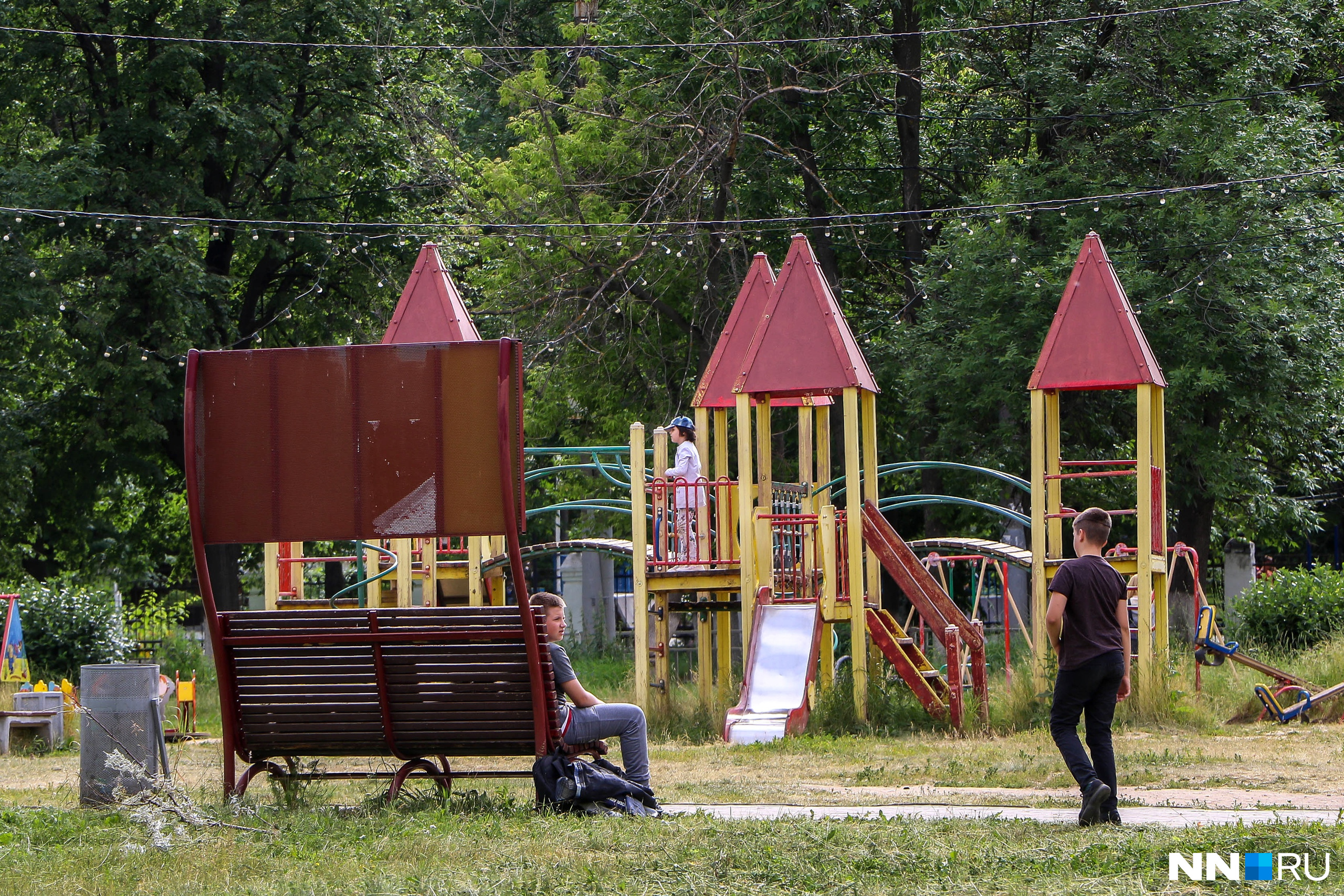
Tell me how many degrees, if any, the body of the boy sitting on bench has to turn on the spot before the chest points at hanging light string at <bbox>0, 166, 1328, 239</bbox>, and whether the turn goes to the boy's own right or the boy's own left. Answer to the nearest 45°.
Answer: approximately 90° to the boy's own left

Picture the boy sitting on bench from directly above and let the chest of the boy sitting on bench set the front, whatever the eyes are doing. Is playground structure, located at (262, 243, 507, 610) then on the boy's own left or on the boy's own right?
on the boy's own left

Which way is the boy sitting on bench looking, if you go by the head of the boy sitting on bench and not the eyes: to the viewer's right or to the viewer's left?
to the viewer's right

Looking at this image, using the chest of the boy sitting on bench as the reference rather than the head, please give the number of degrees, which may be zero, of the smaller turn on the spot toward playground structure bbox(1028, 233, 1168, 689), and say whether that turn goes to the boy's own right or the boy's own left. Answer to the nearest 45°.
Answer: approximately 45° to the boy's own left

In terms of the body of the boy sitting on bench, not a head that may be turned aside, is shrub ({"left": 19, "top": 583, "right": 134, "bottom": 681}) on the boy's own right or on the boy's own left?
on the boy's own left

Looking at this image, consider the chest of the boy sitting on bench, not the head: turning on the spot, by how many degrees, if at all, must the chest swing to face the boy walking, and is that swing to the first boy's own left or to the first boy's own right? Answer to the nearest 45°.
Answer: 0° — they already face them

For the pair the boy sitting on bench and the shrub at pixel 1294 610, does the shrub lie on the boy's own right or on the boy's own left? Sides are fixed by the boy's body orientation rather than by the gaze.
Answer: on the boy's own left

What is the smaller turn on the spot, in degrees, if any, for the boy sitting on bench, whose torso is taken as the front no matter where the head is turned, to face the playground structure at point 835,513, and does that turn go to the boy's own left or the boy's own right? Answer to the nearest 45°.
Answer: approximately 90° to the boy's own left

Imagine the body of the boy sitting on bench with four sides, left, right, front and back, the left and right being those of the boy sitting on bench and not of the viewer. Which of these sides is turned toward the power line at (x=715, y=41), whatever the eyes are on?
left

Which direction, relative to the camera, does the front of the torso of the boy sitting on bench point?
to the viewer's right

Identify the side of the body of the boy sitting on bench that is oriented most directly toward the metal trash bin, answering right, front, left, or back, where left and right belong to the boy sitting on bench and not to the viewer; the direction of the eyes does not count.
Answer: back
